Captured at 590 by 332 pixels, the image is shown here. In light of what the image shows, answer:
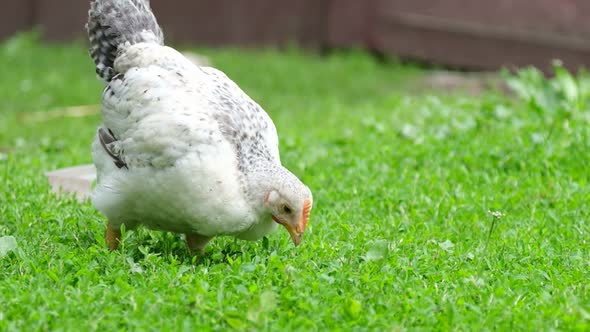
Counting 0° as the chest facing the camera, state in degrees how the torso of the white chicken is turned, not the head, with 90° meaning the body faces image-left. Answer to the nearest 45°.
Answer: approximately 315°
